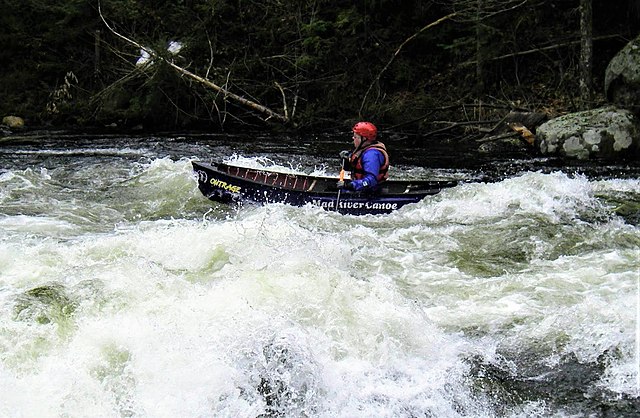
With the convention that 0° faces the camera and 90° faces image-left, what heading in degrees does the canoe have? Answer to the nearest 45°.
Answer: approximately 90°

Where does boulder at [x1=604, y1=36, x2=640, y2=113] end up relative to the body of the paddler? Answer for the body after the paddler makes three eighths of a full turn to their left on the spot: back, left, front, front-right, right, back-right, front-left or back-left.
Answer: left

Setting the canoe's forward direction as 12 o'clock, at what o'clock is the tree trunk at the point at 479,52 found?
The tree trunk is roughly at 4 o'clock from the canoe.

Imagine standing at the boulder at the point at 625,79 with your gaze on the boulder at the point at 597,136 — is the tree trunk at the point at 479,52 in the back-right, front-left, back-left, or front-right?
back-right

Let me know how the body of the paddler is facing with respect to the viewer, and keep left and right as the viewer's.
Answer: facing to the left of the viewer

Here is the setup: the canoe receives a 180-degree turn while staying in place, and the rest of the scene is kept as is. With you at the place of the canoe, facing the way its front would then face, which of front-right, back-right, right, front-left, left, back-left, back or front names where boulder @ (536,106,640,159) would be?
front-left

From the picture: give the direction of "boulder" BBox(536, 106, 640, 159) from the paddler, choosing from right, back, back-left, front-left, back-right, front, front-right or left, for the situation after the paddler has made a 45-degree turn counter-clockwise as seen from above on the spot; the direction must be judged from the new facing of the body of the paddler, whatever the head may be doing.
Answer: back

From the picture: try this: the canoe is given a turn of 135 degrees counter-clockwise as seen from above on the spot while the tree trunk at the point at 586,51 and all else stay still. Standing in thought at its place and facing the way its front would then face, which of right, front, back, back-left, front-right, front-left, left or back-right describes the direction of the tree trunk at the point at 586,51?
left
